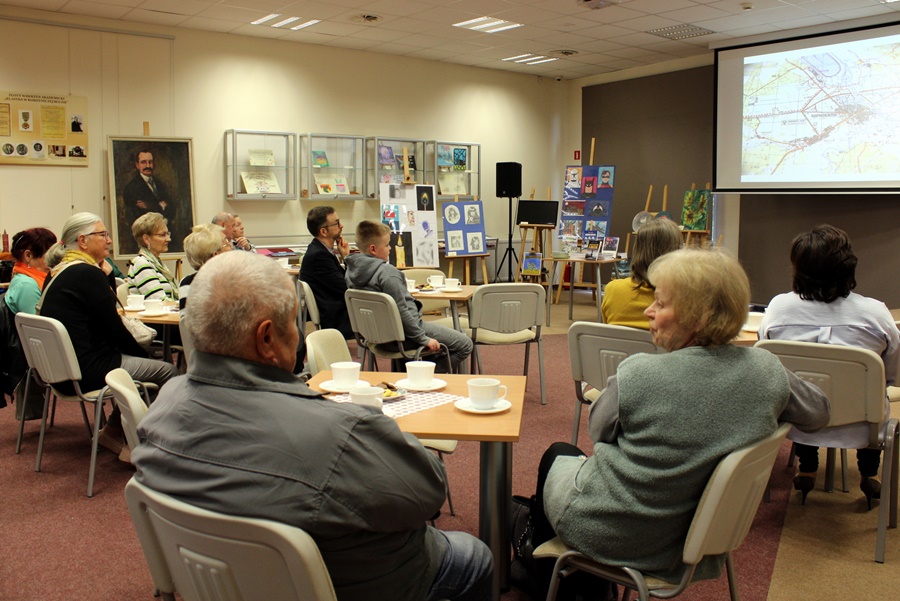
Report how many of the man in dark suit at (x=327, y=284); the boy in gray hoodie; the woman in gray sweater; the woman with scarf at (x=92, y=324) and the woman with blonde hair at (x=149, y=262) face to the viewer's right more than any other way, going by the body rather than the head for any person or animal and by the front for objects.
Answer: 4

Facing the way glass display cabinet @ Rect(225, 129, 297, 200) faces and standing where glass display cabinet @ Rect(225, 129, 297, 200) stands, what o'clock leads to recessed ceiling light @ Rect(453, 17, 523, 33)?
The recessed ceiling light is roughly at 11 o'clock from the glass display cabinet.

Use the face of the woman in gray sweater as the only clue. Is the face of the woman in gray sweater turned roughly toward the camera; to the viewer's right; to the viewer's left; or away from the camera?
to the viewer's left

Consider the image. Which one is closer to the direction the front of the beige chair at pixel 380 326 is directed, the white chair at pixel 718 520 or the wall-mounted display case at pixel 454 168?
the wall-mounted display case

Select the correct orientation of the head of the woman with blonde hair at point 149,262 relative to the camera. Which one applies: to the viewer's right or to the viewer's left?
to the viewer's right

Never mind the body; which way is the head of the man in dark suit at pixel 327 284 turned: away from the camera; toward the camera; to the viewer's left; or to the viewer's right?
to the viewer's right

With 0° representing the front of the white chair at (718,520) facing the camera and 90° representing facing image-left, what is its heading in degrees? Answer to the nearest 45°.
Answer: approximately 135°

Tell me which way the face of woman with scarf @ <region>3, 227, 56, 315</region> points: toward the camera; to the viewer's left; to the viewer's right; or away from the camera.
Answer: to the viewer's right

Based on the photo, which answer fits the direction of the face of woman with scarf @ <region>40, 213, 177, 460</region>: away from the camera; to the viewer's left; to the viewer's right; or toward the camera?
to the viewer's right

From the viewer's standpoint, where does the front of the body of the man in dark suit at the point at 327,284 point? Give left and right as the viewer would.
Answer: facing to the right of the viewer

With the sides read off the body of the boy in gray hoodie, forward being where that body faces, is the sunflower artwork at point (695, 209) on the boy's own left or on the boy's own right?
on the boy's own left

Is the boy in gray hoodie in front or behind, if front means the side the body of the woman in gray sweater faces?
in front

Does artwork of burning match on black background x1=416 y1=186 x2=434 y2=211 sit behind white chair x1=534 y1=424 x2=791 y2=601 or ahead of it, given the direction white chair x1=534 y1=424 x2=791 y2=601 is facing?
ahead

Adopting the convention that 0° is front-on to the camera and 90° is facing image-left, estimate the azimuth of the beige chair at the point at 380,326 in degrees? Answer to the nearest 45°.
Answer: approximately 225°

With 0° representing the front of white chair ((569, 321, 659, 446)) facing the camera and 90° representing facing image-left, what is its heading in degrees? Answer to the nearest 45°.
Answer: approximately 180°

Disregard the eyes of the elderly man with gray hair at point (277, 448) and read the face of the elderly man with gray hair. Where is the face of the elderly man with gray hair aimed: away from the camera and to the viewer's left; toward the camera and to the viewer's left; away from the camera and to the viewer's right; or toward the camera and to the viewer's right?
away from the camera and to the viewer's right
